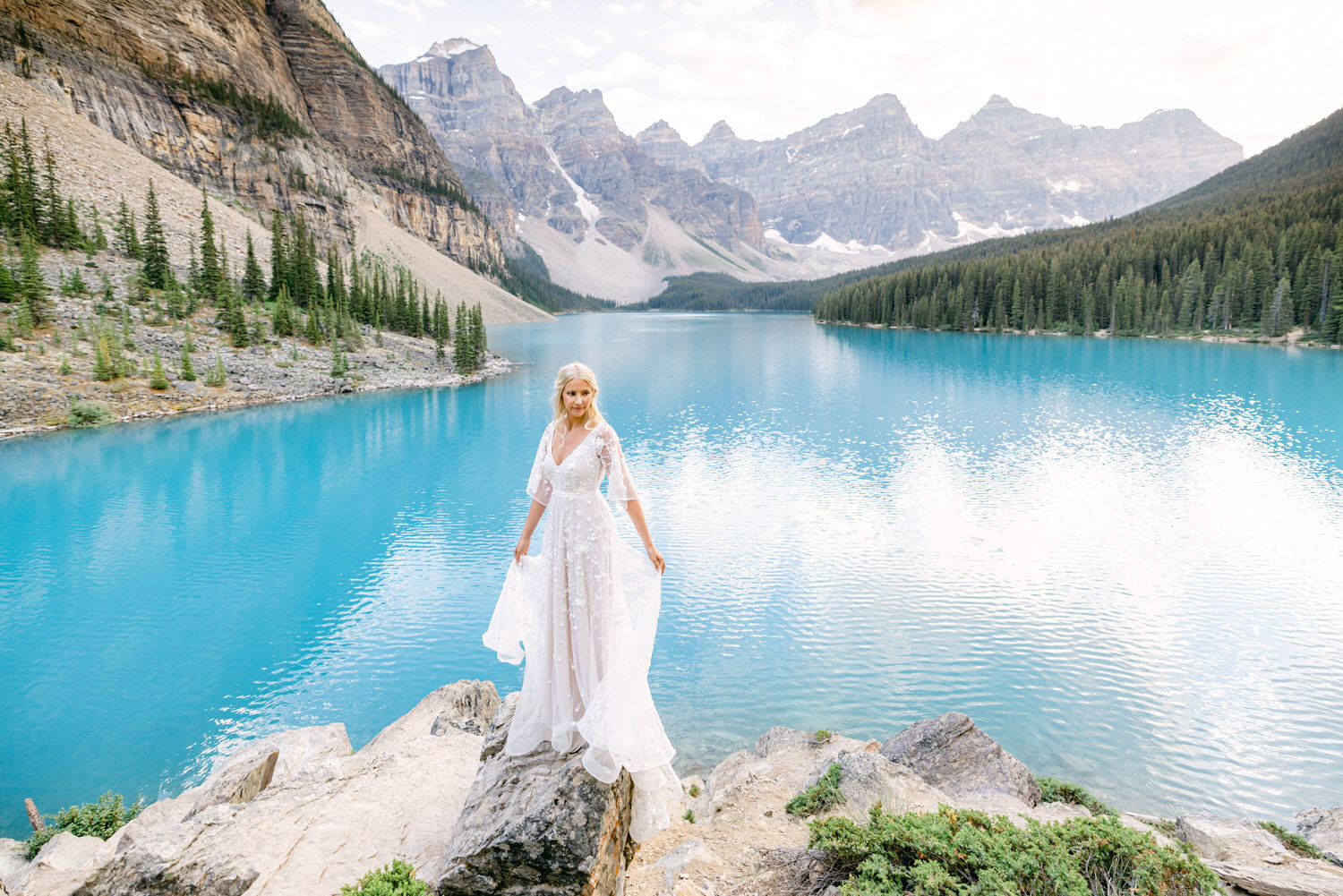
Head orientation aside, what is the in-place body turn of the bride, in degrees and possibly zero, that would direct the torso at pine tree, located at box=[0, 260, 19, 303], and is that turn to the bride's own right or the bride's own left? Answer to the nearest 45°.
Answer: approximately 90° to the bride's own right

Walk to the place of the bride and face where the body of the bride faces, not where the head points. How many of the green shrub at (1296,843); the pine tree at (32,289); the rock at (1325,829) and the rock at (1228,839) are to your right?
1

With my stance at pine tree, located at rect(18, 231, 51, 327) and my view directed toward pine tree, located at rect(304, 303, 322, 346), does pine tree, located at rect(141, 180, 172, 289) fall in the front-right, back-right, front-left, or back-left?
front-left

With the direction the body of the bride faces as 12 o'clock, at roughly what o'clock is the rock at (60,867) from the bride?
The rock is roughly at 2 o'clock from the bride.

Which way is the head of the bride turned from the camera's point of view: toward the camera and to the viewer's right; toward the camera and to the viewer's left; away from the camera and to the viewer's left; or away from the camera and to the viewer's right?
toward the camera and to the viewer's right

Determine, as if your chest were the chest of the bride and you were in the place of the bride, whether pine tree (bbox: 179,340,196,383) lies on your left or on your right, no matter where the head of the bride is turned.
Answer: on your right

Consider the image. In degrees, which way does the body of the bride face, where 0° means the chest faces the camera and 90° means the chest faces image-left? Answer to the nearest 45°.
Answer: approximately 45°

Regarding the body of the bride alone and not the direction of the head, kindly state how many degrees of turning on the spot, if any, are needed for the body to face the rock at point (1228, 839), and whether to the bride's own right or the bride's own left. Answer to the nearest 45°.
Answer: approximately 135° to the bride's own left

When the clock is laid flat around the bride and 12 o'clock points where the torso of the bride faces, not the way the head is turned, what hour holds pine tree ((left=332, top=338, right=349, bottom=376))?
The pine tree is roughly at 4 o'clock from the bride.
